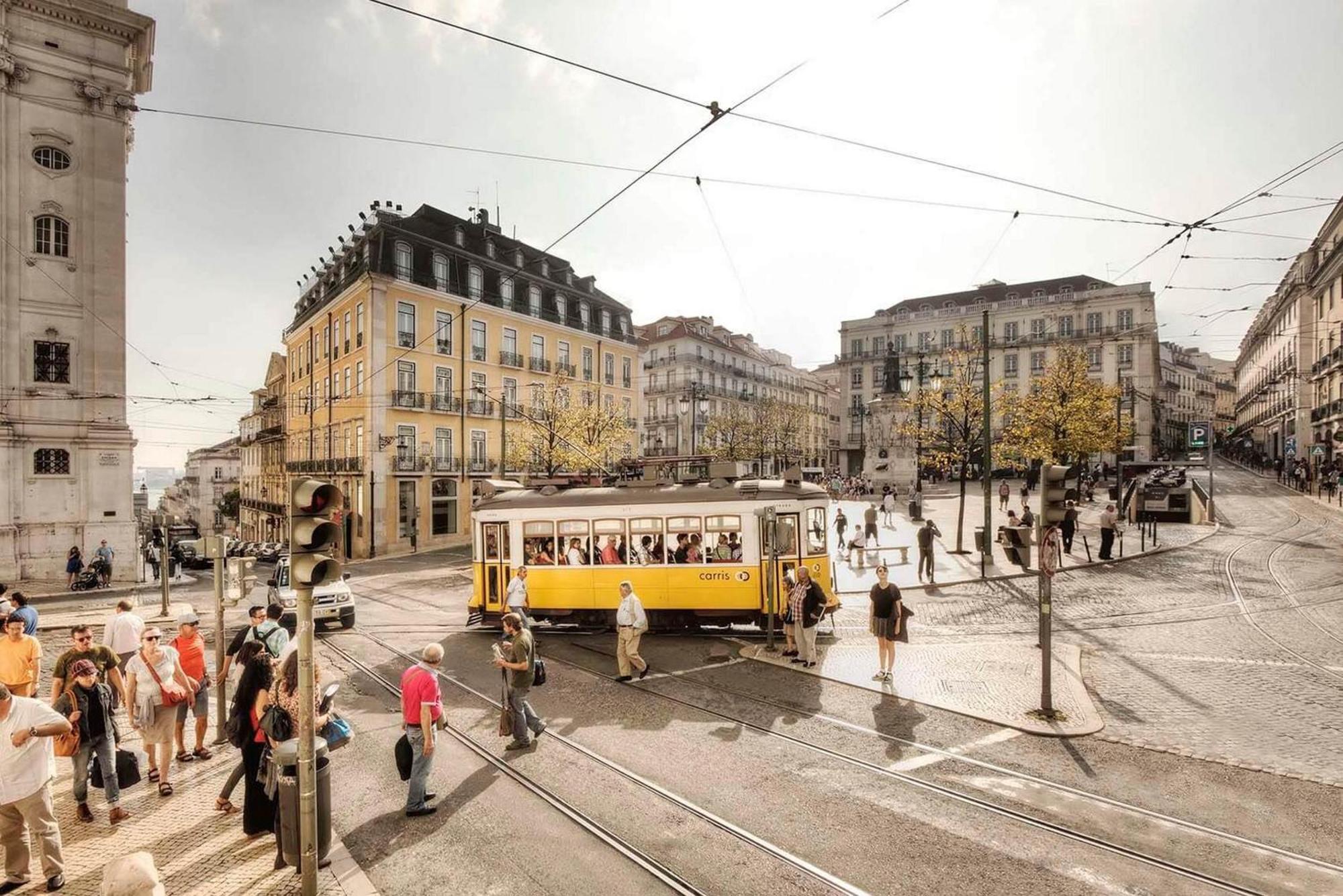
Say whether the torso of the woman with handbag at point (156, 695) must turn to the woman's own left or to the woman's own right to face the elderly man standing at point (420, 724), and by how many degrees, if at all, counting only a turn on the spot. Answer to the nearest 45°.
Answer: approximately 45° to the woman's own left

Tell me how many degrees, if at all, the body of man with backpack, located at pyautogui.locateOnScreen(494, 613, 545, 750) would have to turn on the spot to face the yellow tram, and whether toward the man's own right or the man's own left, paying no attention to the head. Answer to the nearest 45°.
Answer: approximately 135° to the man's own right

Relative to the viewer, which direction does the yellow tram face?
to the viewer's right

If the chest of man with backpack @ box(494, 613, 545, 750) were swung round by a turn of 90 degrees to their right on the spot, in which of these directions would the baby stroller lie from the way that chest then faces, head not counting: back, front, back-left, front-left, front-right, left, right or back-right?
front-left

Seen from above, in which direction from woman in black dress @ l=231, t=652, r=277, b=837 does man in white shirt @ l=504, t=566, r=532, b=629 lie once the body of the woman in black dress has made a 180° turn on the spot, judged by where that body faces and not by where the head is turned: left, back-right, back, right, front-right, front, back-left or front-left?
back

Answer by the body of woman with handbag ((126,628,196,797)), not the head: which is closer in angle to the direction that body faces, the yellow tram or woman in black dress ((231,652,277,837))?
the woman in black dress

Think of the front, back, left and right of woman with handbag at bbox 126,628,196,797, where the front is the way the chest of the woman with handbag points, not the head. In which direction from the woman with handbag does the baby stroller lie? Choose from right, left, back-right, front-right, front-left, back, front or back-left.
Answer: back

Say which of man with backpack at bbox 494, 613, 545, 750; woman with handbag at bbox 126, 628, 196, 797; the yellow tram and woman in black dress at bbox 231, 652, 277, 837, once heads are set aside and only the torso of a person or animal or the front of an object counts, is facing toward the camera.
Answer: the woman with handbag

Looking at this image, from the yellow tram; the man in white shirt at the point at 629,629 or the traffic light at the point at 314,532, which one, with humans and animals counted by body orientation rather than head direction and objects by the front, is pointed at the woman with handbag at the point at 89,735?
the man in white shirt

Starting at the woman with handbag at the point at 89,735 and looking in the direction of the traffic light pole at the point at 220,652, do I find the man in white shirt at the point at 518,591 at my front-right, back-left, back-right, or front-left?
front-right

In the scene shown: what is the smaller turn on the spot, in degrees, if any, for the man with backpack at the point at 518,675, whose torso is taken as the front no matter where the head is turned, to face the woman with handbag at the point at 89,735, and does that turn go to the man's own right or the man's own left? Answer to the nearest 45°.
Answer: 0° — they already face them

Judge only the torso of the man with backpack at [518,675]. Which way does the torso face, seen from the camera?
to the viewer's left

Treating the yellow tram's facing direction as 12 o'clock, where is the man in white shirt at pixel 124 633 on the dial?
The man in white shirt is roughly at 5 o'clock from the yellow tram.

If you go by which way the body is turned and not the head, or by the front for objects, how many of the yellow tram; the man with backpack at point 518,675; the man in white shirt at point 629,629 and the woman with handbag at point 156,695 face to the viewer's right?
1

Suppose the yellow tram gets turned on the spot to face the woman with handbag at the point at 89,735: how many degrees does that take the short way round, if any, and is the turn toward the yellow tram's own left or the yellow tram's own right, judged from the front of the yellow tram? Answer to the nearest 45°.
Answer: approximately 135° to the yellow tram's own right

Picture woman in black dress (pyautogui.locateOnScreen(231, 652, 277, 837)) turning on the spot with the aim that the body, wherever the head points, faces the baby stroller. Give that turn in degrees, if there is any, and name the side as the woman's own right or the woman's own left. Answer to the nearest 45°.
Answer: approximately 45° to the woman's own left
